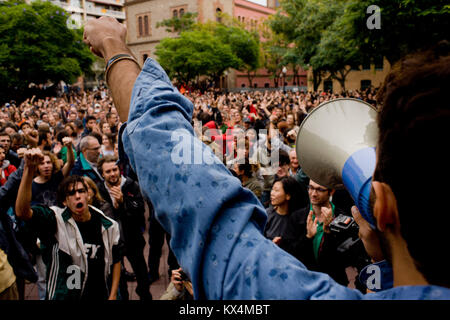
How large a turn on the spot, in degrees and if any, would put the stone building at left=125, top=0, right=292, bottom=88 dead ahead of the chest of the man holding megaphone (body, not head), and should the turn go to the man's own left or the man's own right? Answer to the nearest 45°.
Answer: approximately 45° to the man's own right

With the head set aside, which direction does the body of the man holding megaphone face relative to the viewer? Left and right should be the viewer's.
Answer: facing away from the viewer and to the left of the viewer

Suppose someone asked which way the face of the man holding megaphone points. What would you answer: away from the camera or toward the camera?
away from the camera
